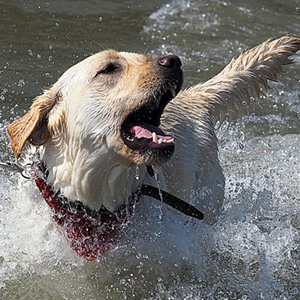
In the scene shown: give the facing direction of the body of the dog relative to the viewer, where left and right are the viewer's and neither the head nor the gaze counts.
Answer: facing the viewer and to the left of the viewer
